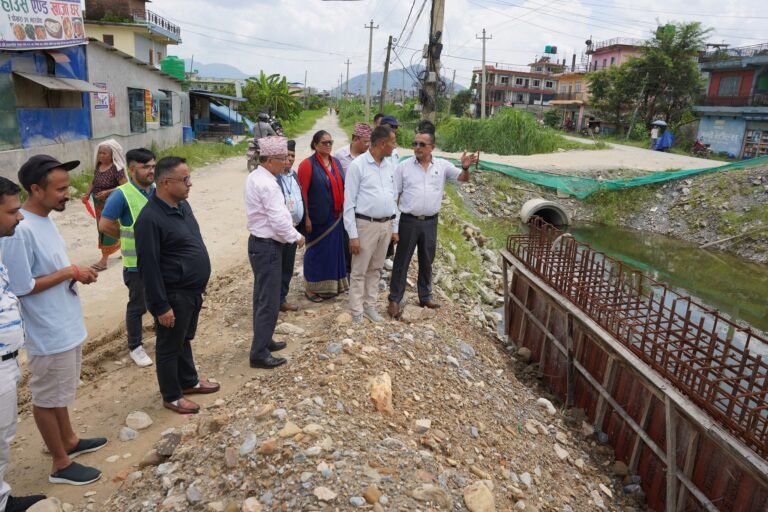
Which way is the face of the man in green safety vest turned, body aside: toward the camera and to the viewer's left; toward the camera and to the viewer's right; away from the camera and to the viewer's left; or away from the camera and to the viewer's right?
toward the camera and to the viewer's right

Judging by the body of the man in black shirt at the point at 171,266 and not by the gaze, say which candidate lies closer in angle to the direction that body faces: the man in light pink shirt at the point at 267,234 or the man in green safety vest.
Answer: the man in light pink shirt

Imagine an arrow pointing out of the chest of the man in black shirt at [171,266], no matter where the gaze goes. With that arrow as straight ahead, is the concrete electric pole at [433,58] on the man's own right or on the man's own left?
on the man's own left

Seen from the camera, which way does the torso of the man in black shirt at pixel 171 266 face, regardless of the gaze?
to the viewer's right

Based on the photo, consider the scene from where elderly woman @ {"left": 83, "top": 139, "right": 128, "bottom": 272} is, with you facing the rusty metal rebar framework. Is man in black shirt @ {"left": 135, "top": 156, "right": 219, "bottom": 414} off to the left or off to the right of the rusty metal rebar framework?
right

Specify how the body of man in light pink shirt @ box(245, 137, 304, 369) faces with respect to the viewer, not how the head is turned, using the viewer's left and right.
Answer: facing to the right of the viewer

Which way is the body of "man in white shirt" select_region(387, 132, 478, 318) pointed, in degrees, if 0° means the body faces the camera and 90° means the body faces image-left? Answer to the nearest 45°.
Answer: approximately 0°

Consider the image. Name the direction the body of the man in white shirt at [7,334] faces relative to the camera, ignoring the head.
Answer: to the viewer's right

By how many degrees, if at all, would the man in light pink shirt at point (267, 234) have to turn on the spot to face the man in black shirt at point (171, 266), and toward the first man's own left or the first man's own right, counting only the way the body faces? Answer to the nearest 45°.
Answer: approximately 135° to the first man's own right

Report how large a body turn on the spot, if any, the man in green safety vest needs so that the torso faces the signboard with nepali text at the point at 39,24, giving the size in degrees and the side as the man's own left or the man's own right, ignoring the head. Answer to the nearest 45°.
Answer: approximately 135° to the man's own left
